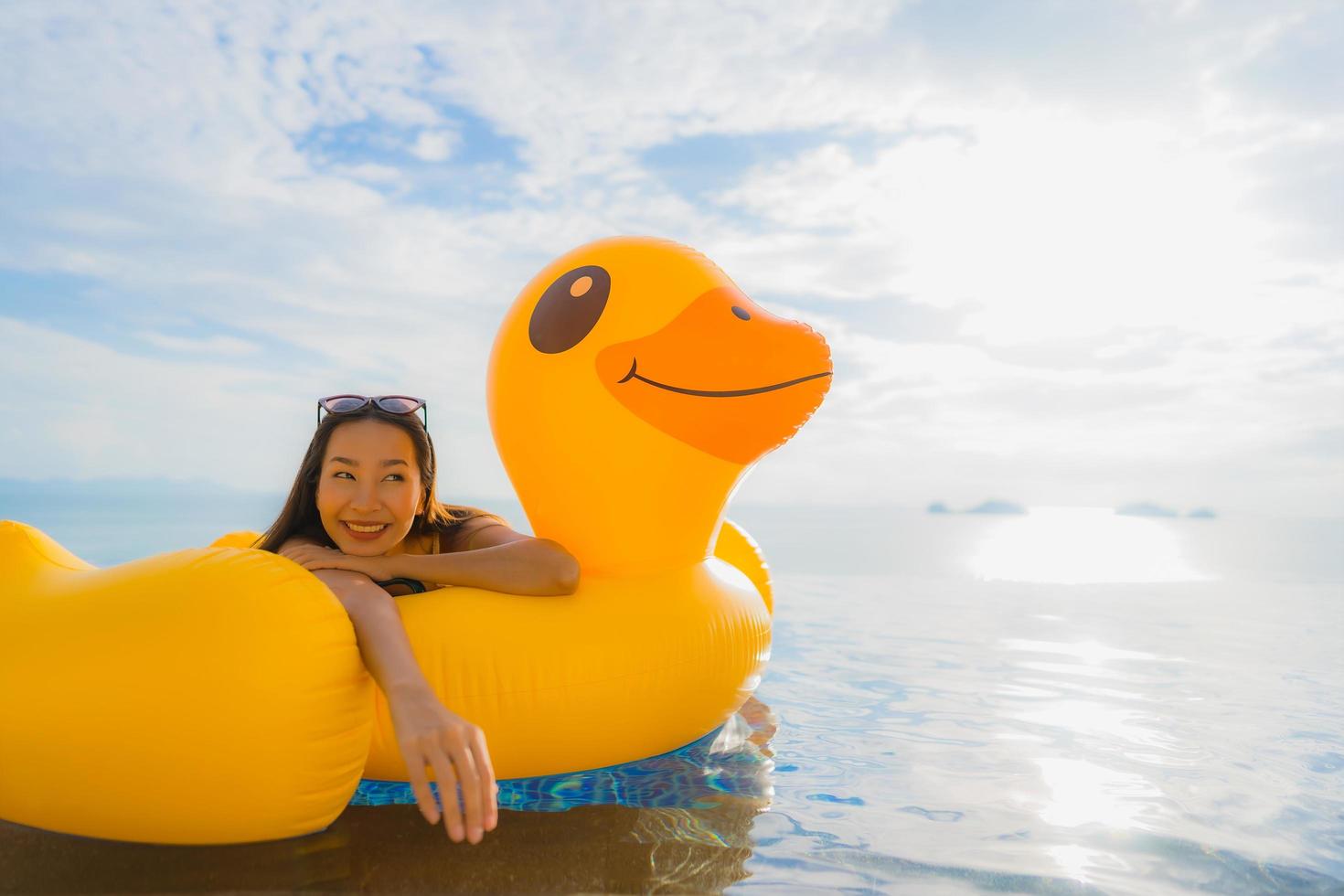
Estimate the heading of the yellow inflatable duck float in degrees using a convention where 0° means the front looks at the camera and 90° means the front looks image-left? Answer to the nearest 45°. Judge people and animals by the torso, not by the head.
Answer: approximately 270°

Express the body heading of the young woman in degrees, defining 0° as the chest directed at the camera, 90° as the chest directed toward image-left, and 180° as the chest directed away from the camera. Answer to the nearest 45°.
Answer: approximately 0°
